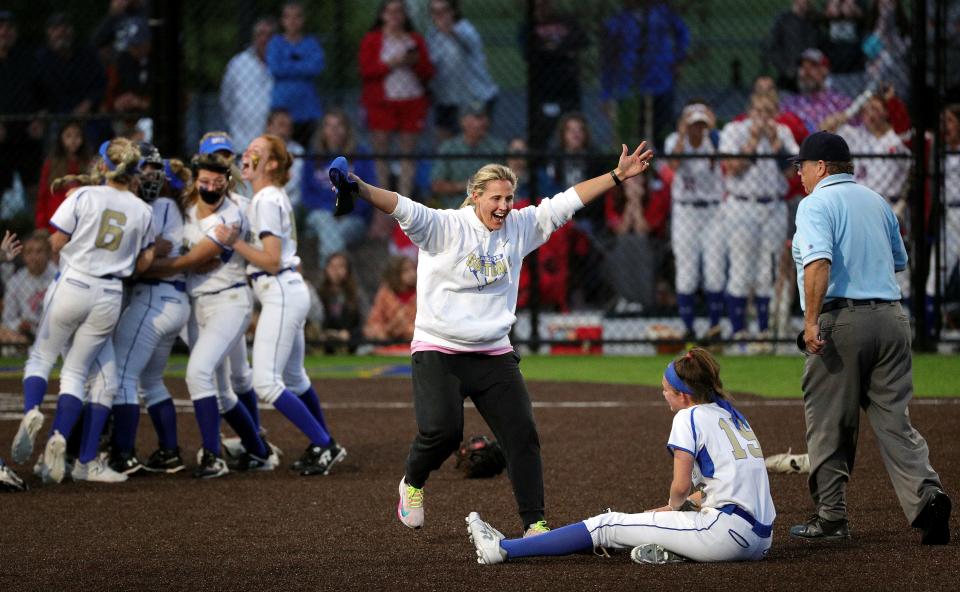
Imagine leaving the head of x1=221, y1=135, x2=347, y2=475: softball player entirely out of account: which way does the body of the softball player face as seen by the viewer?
to the viewer's left

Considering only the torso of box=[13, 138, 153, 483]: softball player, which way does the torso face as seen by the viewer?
away from the camera

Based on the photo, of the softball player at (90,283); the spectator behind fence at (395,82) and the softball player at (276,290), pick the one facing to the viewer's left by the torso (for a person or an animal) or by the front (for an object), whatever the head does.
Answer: the softball player at (276,290)

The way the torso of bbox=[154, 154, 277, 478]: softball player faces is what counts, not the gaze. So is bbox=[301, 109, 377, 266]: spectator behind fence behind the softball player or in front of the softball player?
behind

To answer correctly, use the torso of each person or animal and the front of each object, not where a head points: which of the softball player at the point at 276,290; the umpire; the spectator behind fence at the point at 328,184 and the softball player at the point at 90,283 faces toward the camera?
the spectator behind fence

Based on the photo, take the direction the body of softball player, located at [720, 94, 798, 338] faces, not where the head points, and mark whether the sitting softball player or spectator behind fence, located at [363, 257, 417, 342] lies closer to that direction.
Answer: the sitting softball player

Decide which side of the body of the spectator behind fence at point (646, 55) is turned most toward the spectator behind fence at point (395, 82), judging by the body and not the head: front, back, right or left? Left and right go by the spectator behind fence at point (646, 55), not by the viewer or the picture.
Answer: right

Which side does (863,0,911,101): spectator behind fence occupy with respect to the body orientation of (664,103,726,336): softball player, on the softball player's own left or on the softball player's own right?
on the softball player's own left

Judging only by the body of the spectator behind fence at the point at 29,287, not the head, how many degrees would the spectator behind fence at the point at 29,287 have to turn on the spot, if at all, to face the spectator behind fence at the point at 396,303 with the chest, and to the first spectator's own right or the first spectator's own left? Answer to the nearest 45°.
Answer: approximately 90° to the first spectator's own left
